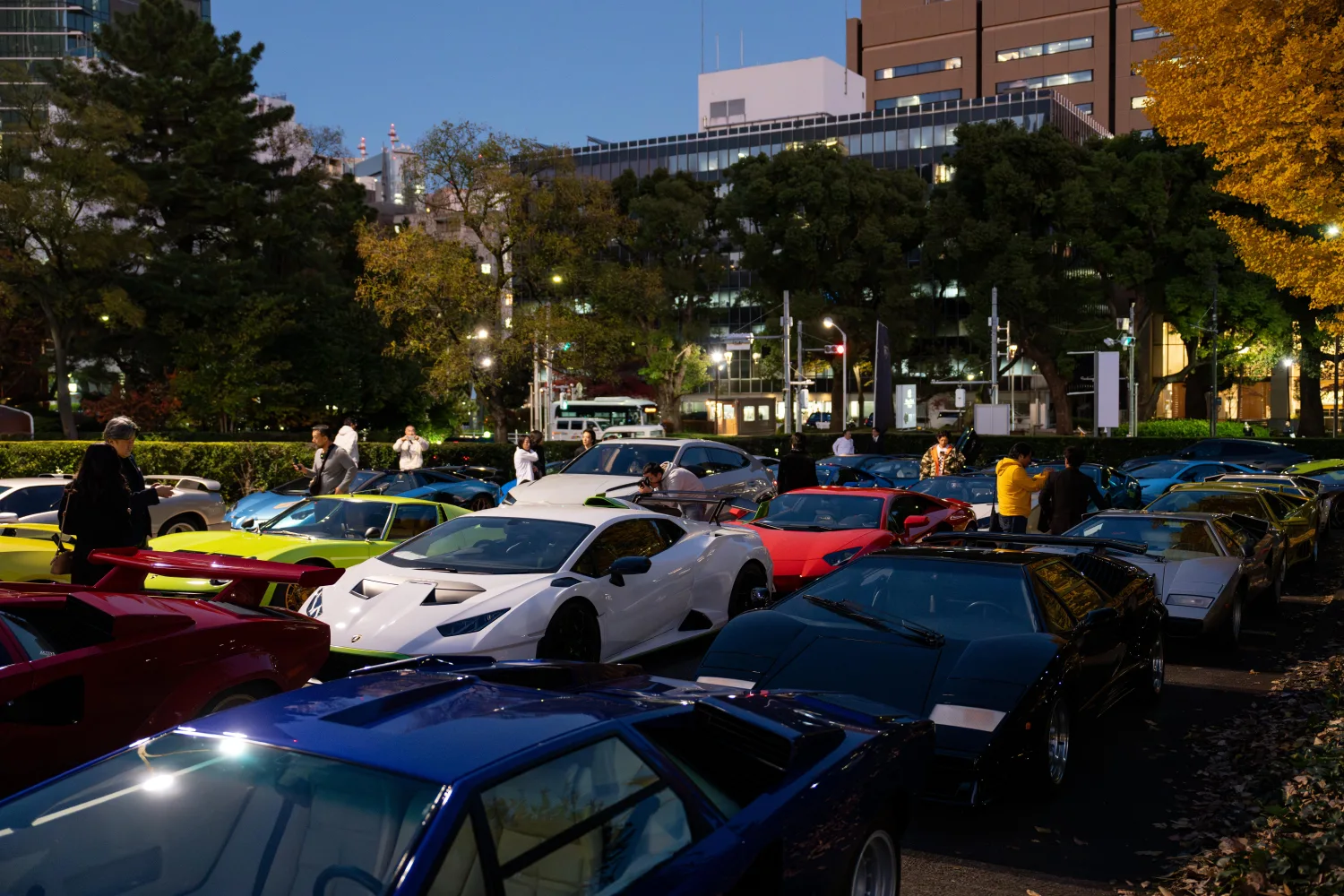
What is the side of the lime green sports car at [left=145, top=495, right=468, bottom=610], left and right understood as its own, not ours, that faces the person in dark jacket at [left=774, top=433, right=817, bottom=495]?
back

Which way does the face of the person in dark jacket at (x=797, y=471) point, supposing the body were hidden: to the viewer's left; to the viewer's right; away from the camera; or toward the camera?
away from the camera

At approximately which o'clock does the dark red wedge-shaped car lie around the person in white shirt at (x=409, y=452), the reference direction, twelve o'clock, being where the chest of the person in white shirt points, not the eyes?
The dark red wedge-shaped car is roughly at 12 o'clock from the person in white shirt.

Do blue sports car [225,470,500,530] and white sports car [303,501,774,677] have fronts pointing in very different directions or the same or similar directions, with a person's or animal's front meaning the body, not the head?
same or similar directions

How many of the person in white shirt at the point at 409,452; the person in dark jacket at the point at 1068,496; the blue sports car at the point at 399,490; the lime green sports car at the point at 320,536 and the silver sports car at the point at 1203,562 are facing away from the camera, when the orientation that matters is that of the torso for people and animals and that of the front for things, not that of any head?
1

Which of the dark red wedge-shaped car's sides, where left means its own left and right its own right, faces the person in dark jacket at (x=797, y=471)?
back

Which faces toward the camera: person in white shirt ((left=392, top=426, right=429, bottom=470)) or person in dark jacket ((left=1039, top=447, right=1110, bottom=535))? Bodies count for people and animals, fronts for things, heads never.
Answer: the person in white shirt

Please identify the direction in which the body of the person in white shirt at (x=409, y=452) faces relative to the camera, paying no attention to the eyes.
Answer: toward the camera

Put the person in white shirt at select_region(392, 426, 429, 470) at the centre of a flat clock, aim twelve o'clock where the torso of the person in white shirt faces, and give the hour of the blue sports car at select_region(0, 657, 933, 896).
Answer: The blue sports car is roughly at 12 o'clock from the person in white shirt.

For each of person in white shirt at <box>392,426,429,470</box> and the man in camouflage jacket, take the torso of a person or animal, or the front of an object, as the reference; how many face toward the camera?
2

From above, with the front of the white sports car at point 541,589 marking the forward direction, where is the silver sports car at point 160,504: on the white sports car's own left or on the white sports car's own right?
on the white sports car's own right

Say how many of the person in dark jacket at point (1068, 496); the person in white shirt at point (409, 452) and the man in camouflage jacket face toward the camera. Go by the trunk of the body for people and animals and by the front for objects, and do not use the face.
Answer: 2

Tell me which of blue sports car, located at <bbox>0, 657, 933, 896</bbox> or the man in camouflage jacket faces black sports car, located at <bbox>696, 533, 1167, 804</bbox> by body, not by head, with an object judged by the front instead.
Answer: the man in camouflage jacket

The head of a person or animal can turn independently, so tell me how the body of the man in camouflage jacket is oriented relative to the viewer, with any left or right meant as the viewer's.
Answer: facing the viewer

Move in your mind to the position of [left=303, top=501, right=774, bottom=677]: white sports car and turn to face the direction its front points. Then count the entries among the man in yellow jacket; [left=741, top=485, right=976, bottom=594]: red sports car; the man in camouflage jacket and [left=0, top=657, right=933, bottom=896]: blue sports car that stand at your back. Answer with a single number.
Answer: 3

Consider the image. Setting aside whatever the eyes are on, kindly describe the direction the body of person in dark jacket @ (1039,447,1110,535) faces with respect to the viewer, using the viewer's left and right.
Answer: facing away from the viewer
